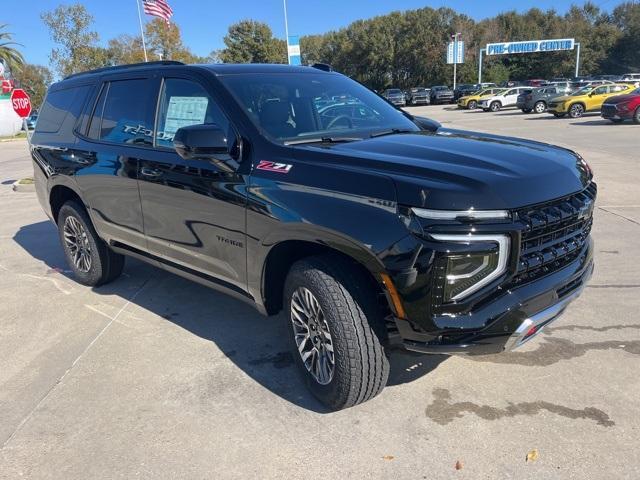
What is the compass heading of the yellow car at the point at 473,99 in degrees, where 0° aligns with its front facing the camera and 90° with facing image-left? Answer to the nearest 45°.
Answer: approximately 45°

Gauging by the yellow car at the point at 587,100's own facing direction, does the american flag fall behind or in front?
in front

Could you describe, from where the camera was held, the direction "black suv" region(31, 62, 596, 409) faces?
facing the viewer and to the right of the viewer

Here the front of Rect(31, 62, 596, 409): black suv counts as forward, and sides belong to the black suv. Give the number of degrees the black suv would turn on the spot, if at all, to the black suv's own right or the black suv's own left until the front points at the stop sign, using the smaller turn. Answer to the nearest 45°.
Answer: approximately 180°

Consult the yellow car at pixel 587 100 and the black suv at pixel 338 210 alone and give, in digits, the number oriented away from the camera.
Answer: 0

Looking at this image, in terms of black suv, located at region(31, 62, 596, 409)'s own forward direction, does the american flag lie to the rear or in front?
to the rear

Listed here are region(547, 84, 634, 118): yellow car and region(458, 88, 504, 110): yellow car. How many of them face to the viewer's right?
0

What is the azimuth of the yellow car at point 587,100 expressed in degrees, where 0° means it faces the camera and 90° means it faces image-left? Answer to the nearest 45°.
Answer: approximately 45°

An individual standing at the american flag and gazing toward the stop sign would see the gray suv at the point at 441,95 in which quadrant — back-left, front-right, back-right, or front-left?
back-left
